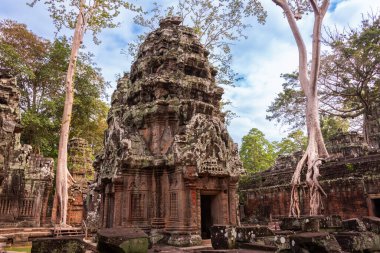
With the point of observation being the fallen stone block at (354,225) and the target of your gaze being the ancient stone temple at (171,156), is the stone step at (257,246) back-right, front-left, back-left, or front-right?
front-left

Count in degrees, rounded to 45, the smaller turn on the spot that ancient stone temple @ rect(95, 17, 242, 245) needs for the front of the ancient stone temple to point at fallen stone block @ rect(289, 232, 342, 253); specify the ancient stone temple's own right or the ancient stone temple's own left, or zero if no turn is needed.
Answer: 0° — it already faces it

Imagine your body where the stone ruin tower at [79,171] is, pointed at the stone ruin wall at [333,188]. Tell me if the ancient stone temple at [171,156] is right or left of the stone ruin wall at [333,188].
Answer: right

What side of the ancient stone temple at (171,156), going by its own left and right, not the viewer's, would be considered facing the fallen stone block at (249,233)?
front

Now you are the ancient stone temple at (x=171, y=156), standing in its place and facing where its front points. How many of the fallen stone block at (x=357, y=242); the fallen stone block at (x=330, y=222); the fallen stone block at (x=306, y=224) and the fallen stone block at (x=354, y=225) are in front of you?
4

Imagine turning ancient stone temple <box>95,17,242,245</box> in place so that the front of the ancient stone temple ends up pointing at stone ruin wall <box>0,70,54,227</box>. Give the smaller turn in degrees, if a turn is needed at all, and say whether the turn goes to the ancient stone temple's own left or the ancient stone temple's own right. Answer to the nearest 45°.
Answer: approximately 180°

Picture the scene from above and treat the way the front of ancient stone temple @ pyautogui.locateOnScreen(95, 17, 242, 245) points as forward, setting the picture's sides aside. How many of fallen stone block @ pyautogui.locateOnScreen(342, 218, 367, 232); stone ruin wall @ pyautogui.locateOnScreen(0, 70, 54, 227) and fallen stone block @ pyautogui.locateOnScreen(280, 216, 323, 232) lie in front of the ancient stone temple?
2

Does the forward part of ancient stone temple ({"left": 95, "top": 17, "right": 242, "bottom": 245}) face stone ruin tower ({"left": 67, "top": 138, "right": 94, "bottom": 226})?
no

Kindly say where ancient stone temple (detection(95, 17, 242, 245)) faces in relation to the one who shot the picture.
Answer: facing the viewer and to the right of the viewer

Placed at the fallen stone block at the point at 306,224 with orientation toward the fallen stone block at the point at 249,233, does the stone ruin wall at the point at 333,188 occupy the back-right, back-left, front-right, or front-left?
back-right

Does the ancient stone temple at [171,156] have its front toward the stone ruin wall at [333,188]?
no

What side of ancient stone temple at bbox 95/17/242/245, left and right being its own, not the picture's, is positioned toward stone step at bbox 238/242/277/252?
front

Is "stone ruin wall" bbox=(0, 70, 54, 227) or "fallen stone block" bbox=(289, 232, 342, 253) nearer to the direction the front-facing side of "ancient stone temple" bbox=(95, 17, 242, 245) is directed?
the fallen stone block
